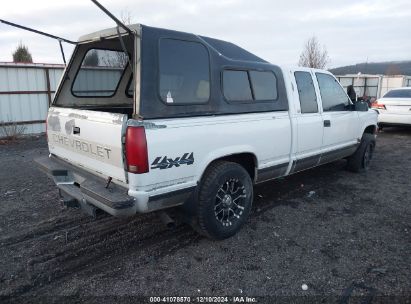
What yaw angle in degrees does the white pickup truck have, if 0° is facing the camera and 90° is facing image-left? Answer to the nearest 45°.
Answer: approximately 225°

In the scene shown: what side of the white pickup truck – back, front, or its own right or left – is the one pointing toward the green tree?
left

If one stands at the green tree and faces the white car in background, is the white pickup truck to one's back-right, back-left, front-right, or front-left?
front-right

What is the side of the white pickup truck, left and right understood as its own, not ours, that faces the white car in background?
front

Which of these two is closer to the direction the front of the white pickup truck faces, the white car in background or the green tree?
the white car in background
